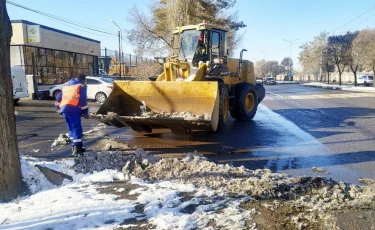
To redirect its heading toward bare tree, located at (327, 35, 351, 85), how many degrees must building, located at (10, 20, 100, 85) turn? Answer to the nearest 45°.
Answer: approximately 45° to its left

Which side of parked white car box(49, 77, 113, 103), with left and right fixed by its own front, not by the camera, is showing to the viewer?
left

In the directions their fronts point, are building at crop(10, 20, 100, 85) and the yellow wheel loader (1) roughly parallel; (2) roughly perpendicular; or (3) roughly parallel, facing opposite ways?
roughly perpendicular

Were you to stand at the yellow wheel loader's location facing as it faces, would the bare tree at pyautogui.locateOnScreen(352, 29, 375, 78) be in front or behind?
behind

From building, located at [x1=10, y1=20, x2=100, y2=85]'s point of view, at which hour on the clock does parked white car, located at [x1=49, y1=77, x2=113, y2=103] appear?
The parked white car is roughly at 1 o'clock from the building.

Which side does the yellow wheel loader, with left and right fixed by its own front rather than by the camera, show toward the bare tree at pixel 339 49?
back

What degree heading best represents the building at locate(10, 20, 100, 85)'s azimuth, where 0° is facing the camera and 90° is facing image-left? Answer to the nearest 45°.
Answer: approximately 315°
